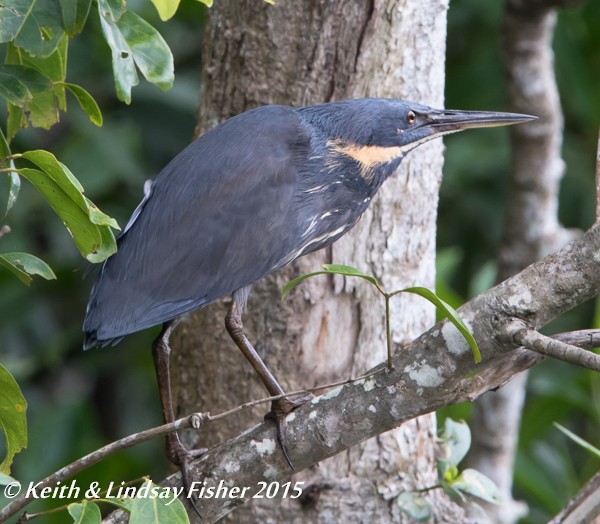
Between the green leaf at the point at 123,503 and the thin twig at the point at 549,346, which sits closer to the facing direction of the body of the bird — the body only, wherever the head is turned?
the thin twig

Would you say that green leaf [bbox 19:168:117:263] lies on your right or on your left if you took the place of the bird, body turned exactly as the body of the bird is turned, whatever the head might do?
on your right

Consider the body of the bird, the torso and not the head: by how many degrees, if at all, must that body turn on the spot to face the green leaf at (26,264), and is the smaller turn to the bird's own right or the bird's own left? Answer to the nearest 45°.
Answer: approximately 135° to the bird's own right

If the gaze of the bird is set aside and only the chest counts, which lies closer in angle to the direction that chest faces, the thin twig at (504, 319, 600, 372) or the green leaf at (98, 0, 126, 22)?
the thin twig

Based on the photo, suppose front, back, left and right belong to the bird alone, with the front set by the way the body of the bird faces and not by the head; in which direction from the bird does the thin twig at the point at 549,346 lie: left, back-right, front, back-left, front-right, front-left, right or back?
front-right

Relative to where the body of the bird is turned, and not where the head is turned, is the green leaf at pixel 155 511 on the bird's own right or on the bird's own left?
on the bird's own right

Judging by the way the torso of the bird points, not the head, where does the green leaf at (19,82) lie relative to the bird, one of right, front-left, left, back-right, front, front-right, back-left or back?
back-right

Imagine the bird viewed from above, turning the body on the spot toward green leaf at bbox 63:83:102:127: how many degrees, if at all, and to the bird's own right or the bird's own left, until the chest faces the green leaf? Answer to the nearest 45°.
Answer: approximately 135° to the bird's own right

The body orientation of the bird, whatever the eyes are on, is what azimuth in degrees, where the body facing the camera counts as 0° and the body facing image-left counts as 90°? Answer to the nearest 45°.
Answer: approximately 270°
